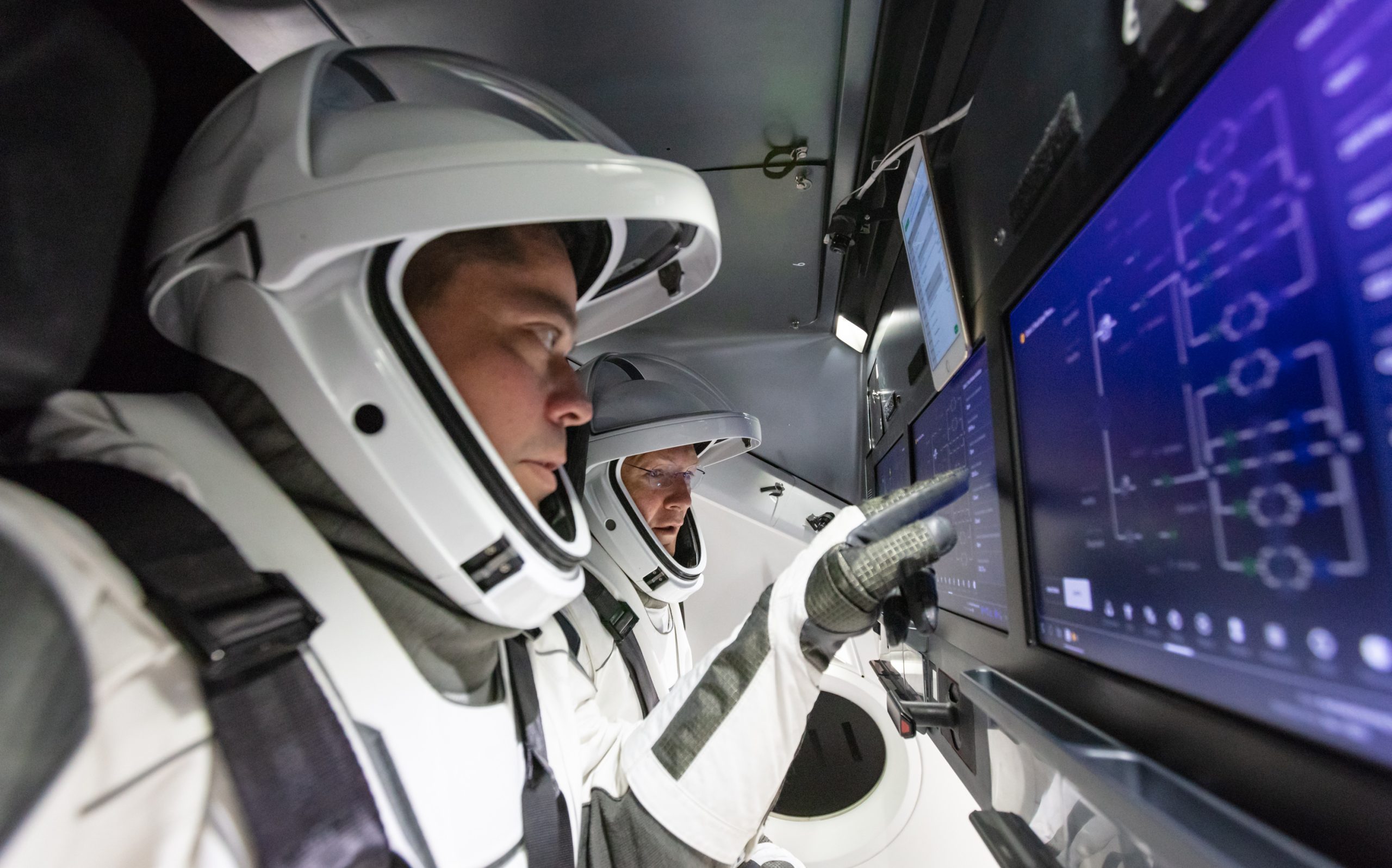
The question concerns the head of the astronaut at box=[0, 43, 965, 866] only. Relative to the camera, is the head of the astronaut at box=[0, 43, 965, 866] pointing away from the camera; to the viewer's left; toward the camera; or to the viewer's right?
to the viewer's right

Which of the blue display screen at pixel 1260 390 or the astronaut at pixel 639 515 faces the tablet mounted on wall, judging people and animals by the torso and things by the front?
the astronaut

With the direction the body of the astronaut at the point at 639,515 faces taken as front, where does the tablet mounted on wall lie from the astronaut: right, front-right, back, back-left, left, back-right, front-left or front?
front

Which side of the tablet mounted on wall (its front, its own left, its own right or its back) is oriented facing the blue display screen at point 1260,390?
left

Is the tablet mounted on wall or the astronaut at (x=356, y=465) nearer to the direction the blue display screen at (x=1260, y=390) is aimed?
the astronaut

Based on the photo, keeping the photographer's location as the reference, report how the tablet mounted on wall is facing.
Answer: facing to the left of the viewer

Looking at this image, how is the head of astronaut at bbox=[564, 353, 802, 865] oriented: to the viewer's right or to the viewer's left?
to the viewer's right

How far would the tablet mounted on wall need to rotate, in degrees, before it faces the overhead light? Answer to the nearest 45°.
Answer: approximately 90° to its right

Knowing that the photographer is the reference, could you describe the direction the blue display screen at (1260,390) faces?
facing the viewer and to the left of the viewer

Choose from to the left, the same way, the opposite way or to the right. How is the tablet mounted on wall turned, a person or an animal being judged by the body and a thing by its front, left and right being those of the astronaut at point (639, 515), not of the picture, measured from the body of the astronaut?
the opposite way

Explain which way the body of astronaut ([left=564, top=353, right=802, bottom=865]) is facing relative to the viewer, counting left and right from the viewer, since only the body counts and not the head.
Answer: facing the viewer and to the right of the viewer

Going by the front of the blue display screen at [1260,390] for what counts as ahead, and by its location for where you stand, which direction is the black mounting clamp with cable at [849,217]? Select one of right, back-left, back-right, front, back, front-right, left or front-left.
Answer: right

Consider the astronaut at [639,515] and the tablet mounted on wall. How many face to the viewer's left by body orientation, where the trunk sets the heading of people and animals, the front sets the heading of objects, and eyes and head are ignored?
1
